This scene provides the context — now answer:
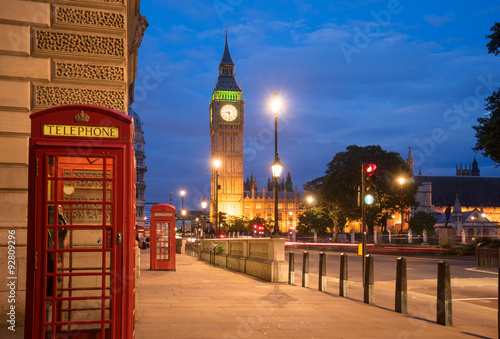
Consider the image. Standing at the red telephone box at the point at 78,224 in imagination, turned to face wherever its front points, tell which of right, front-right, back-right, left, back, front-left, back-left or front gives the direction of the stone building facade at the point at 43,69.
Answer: back
